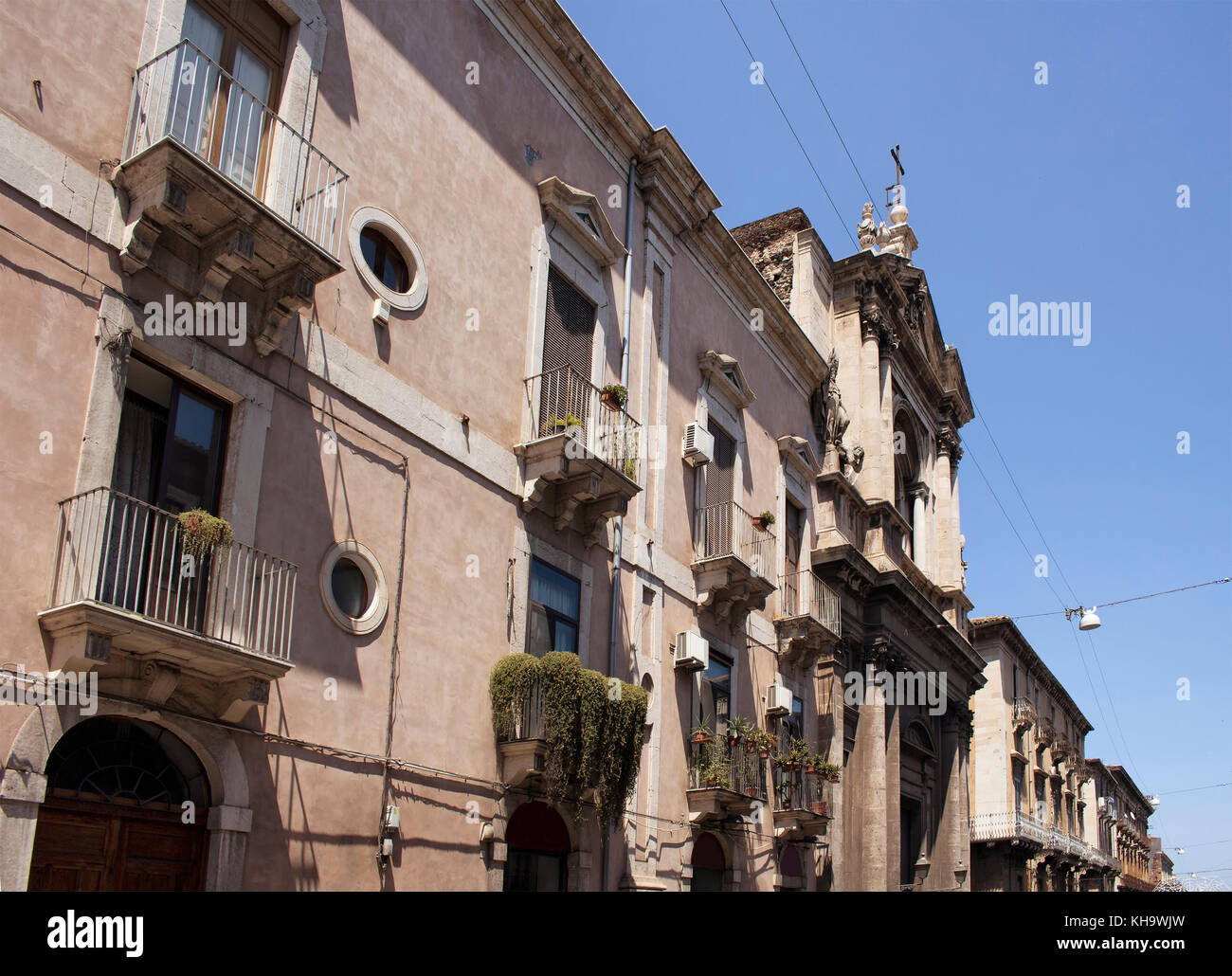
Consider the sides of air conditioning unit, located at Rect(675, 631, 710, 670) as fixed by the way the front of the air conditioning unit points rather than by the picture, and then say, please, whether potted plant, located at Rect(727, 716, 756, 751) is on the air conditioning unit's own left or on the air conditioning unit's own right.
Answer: on the air conditioning unit's own left

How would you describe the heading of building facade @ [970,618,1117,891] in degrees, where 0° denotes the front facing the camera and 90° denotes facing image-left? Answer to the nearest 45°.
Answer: approximately 315°

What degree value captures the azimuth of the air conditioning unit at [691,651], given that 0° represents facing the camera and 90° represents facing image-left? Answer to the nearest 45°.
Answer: approximately 315°

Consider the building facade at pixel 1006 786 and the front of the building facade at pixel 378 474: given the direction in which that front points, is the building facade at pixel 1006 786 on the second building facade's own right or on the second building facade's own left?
on the second building facade's own left

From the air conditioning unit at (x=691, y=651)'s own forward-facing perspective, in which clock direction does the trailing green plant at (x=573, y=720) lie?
The trailing green plant is roughly at 2 o'clock from the air conditioning unit.
